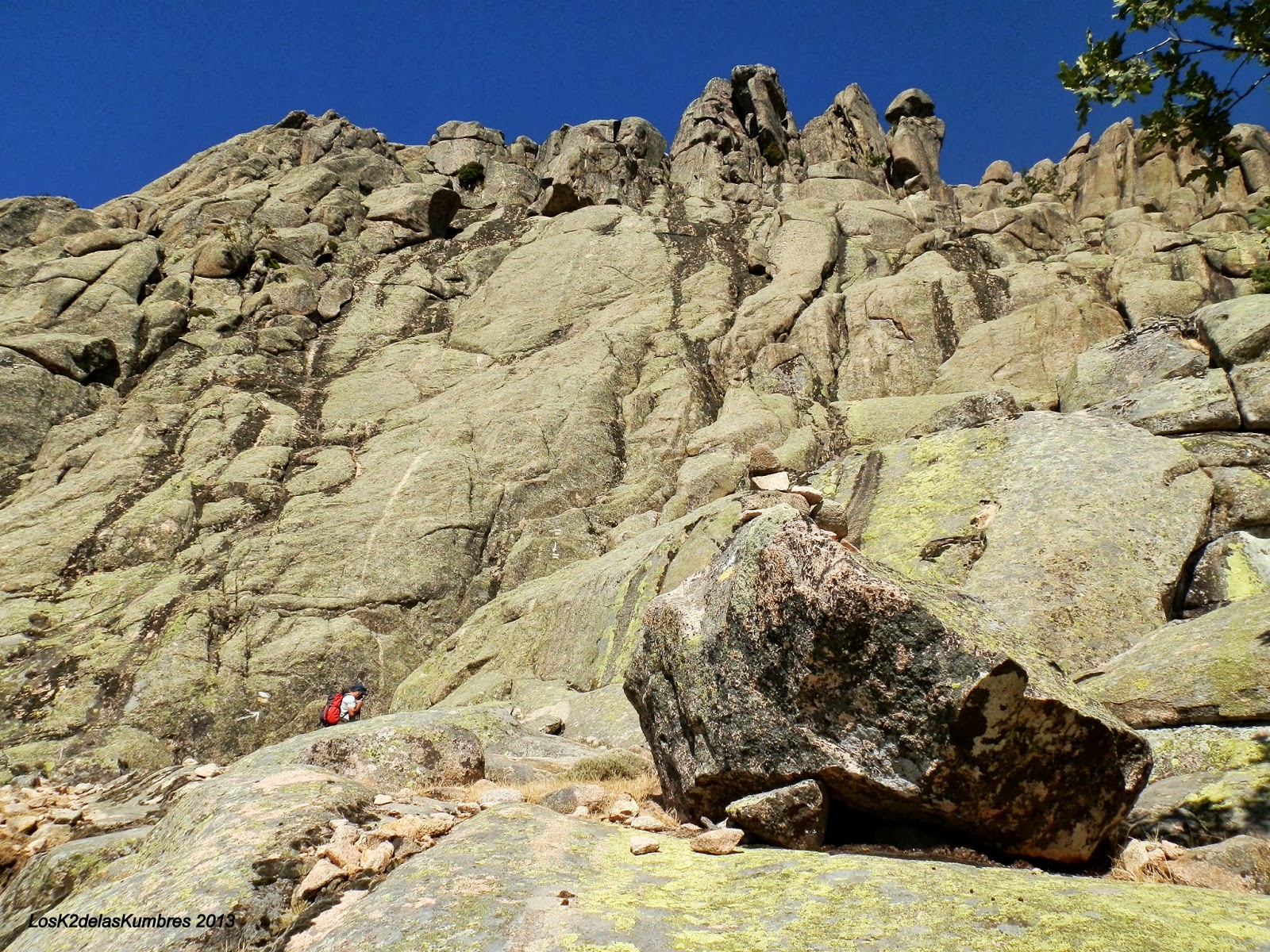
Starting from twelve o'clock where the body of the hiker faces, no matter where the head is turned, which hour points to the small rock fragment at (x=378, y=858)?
The small rock fragment is roughly at 3 o'clock from the hiker.

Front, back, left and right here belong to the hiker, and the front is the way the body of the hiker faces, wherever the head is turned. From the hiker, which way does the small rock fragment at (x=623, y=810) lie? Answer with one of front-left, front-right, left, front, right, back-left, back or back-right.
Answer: right

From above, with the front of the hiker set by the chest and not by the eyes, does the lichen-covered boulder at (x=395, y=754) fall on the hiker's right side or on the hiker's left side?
on the hiker's right side

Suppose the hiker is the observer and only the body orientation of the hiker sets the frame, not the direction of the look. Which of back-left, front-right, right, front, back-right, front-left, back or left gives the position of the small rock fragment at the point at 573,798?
right

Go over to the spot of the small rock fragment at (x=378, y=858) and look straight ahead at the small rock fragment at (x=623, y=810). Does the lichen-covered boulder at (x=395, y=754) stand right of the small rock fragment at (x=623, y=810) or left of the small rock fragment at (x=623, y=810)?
left

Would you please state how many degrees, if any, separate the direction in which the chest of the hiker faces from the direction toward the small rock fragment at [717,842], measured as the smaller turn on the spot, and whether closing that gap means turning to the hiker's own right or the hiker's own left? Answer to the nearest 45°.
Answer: approximately 90° to the hiker's own right

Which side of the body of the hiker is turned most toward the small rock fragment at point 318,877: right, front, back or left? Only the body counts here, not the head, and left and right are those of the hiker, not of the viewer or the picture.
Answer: right

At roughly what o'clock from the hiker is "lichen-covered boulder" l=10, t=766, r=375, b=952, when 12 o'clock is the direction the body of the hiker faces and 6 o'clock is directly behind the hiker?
The lichen-covered boulder is roughly at 3 o'clock from the hiker.

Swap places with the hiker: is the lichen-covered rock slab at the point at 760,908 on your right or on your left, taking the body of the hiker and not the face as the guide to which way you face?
on your right

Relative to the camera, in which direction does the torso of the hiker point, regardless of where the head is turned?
to the viewer's right

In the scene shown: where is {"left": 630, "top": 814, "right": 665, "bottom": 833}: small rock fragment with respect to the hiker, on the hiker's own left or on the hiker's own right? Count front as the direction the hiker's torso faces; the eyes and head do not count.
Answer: on the hiker's own right
